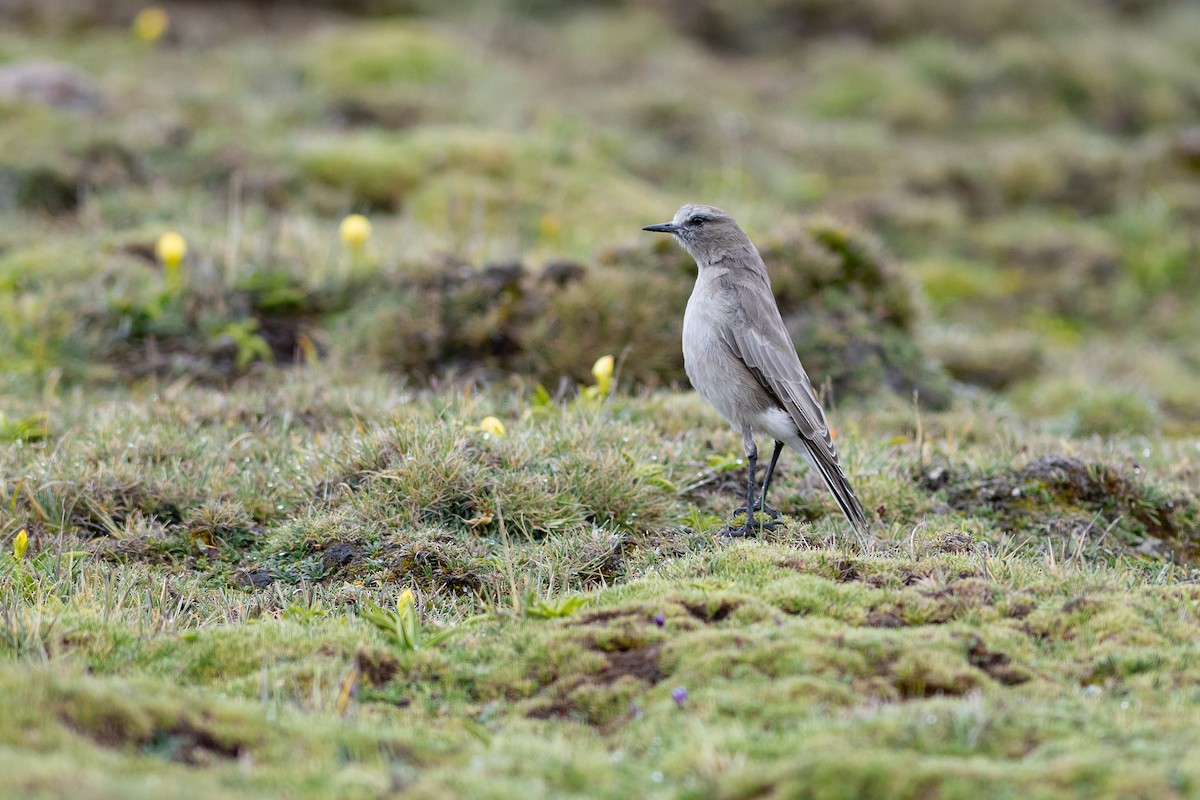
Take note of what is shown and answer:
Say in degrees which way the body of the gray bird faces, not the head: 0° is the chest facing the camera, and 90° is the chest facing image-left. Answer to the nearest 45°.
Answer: approximately 90°

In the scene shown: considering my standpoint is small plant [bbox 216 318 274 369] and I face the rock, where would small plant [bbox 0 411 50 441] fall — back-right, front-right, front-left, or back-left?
back-left

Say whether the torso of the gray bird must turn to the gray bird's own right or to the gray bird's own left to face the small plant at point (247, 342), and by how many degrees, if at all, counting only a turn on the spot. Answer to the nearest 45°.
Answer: approximately 45° to the gray bird's own right

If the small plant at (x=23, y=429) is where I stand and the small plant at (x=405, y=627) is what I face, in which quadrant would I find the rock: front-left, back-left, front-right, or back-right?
back-left

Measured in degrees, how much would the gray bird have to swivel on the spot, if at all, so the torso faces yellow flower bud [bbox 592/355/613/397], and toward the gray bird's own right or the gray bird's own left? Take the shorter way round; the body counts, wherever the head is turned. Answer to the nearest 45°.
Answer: approximately 45° to the gray bird's own right

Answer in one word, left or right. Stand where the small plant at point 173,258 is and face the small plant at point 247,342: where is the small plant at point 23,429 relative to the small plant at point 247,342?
right

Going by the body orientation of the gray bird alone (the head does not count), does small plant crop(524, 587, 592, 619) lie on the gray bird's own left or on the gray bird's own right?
on the gray bird's own left
